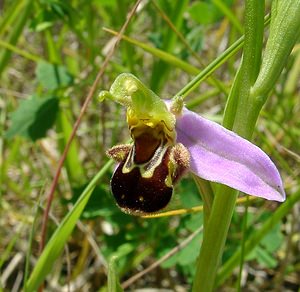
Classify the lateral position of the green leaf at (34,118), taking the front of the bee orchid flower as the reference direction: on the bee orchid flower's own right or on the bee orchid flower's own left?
on the bee orchid flower's own right

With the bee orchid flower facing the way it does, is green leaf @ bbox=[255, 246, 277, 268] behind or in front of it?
behind

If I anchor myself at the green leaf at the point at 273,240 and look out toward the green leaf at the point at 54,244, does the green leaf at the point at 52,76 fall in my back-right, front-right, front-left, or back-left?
front-right

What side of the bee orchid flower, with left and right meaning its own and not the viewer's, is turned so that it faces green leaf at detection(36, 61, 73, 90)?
right

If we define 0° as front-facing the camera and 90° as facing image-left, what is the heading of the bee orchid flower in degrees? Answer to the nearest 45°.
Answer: approximately 45°
